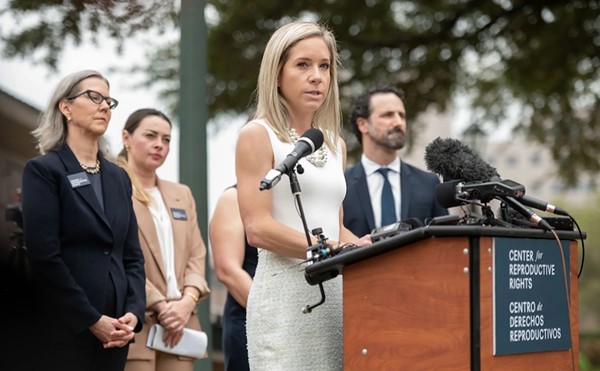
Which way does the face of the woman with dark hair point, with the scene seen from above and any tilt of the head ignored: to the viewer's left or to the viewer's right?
to the viewer's right

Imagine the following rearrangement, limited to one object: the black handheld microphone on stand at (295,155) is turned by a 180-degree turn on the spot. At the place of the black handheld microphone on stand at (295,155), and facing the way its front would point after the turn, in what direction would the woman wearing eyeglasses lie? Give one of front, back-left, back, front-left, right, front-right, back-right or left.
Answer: right

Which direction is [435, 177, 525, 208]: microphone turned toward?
to the viewer's left

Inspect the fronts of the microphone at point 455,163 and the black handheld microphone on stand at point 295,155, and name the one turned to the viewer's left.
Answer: the microphone

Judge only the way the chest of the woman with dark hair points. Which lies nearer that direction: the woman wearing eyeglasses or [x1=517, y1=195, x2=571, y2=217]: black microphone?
the black microphone

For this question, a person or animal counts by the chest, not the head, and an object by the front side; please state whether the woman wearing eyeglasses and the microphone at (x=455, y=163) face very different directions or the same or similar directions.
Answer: very different directions

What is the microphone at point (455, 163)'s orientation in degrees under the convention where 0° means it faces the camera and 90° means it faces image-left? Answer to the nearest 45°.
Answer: approximately 90°

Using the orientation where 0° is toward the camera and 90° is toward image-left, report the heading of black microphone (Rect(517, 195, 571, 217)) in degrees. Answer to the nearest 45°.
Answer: approximately 90°
